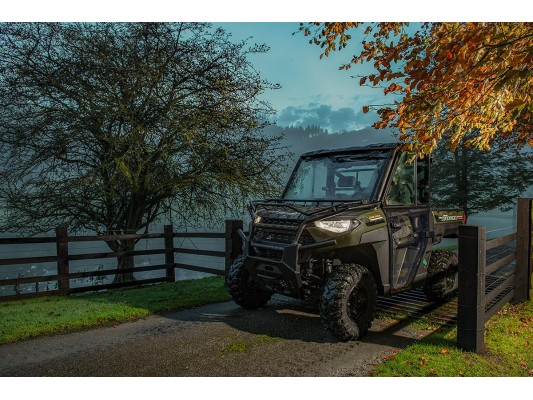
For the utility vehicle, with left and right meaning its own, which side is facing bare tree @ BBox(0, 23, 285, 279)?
right

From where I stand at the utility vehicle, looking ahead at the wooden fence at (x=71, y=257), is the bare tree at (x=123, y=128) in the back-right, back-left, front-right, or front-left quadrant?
front-right

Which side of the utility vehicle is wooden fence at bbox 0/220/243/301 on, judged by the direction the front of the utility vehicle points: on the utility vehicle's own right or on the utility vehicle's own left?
on the utility vehicle's own right

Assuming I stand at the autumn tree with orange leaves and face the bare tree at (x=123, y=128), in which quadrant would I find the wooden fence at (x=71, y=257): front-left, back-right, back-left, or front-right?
front-left
